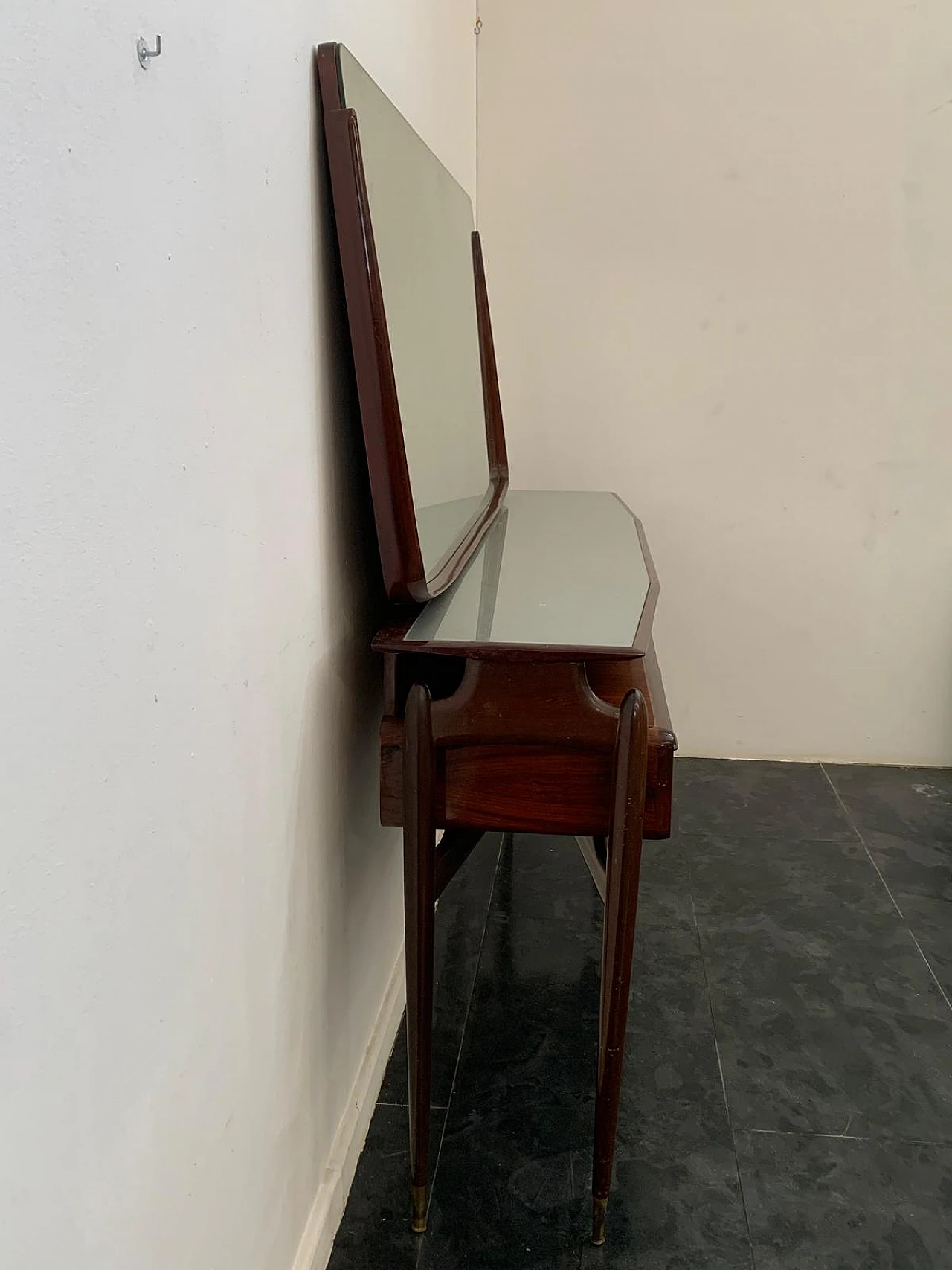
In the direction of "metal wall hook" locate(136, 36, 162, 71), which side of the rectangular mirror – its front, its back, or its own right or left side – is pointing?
right

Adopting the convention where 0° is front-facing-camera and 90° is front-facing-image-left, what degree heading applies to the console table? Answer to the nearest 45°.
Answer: approximately 270°

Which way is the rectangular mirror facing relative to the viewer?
to the viewer's right
